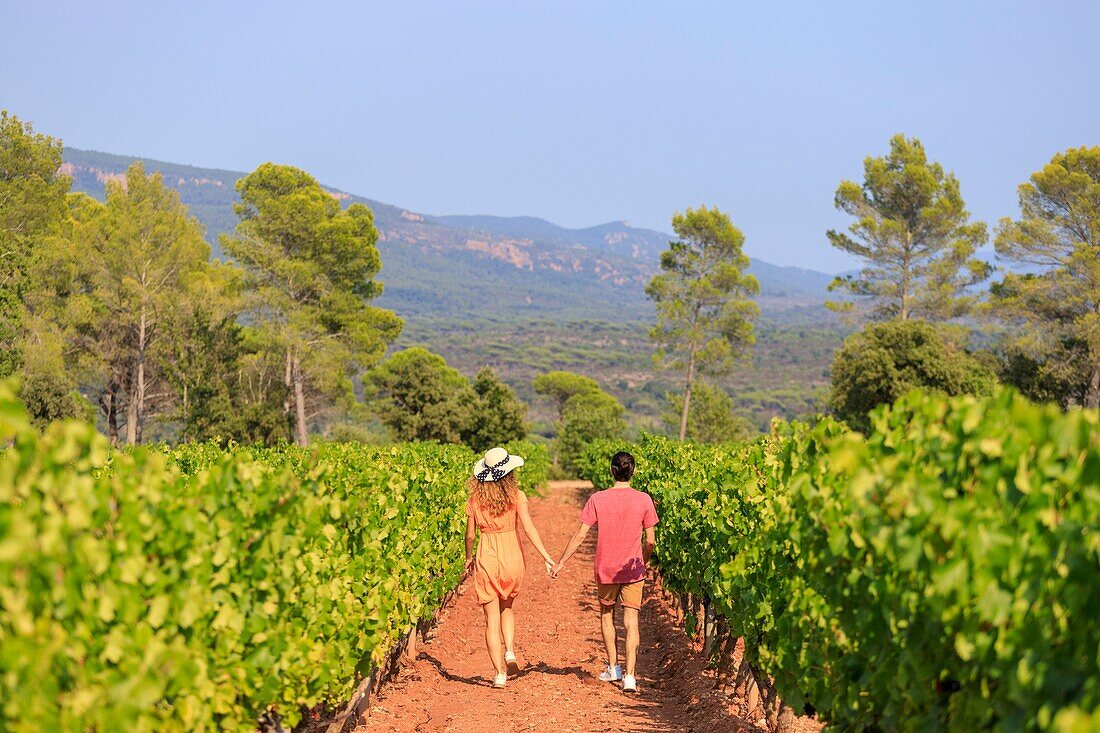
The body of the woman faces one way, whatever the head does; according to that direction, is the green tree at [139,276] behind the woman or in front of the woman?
in front

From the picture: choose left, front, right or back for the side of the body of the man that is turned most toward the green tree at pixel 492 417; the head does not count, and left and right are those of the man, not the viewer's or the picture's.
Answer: front

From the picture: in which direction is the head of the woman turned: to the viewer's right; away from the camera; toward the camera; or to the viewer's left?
away from the camera

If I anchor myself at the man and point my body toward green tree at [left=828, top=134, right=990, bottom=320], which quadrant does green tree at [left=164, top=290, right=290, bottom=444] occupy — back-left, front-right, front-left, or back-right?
front-left

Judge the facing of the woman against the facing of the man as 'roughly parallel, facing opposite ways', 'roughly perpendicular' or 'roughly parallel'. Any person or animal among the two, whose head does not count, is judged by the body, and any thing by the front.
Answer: roughly parallel

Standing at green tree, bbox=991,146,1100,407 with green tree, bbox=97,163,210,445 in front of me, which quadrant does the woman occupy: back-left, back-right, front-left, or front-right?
front-left

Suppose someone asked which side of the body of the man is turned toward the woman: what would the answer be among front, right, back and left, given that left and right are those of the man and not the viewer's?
left

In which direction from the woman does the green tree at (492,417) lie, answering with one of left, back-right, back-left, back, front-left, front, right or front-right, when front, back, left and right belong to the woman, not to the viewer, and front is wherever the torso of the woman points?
front

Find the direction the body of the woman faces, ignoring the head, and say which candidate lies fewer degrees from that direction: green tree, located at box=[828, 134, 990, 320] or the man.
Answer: the green tree

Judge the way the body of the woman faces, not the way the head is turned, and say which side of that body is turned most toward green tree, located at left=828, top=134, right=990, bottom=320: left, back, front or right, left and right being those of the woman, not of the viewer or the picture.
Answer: front

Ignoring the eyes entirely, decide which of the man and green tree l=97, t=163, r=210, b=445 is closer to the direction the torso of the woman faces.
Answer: the green tree

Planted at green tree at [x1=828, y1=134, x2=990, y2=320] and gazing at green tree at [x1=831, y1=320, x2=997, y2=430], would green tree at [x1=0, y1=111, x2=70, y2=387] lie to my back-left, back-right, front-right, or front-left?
front-right

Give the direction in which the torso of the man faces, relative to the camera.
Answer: away from the camera

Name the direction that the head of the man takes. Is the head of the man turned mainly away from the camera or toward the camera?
away from the camera

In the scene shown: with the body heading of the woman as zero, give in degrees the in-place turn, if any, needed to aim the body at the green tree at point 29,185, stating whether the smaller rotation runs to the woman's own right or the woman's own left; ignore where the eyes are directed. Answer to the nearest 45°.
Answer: approximately 45° to the woman's own left

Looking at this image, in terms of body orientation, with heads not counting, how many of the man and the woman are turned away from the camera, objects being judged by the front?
2

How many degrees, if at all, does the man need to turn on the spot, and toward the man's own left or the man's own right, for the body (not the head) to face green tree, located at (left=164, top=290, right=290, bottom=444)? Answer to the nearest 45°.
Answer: approximately 45° to the man's own left

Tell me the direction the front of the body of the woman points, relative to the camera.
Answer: away from the camera

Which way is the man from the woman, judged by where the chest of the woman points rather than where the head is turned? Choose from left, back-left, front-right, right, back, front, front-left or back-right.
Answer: right
